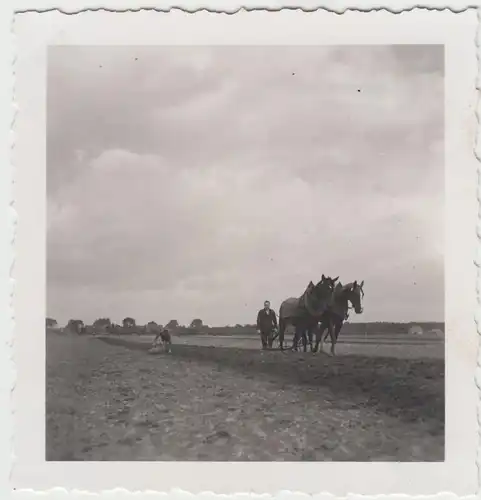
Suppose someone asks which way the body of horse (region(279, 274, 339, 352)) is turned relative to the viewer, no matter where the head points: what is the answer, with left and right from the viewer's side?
facing the viewer and to the right of the viewer
